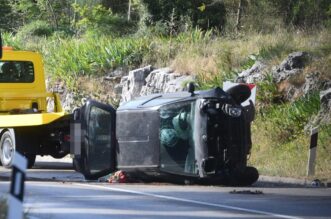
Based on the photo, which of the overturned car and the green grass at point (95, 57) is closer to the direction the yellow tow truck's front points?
the green grass

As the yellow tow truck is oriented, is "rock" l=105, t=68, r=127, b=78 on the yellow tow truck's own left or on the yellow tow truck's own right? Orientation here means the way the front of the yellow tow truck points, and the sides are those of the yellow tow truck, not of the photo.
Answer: on the yellow tow truck's own right

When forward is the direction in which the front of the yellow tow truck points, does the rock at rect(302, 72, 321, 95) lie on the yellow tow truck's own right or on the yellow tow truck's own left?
on the yellow tow truck's own right

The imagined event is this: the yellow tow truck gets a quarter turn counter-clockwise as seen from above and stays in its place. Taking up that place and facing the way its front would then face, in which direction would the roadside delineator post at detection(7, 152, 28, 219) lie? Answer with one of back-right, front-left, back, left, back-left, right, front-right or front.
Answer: front-left

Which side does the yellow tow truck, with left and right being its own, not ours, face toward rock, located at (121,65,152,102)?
right

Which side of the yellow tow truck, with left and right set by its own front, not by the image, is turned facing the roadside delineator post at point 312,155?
back

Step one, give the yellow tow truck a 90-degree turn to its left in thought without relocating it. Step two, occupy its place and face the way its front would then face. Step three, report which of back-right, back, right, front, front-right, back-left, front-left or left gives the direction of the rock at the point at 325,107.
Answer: back-left

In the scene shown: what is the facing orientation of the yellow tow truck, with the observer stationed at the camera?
facing away from the viewer and to the left of the viewer

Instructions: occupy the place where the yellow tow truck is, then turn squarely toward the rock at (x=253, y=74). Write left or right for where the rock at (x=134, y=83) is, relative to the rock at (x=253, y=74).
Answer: left

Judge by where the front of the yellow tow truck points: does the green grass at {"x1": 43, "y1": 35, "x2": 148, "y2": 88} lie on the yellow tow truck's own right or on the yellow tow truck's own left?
on the yellow tow truck's own right

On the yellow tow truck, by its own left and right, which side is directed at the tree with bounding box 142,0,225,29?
right

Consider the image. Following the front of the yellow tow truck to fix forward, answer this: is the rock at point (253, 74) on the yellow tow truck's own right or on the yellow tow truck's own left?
on the yellow tow truck's own right
